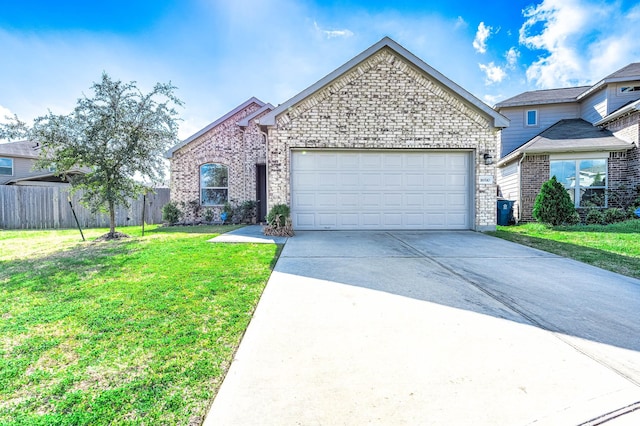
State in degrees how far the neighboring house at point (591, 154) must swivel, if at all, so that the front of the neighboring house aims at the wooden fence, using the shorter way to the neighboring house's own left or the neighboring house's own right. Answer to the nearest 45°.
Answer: approximately 45° to the neighboring house's own right

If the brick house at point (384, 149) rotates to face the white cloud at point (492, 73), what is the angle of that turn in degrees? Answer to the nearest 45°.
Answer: approximately 135° to its left

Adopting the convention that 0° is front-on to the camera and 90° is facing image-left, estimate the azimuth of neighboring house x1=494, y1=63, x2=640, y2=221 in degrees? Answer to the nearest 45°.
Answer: approximately 0°

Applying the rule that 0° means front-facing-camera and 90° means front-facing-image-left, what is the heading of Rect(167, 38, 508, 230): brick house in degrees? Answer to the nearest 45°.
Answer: approximately 0°

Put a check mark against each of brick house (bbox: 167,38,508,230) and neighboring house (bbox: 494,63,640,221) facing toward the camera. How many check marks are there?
2
